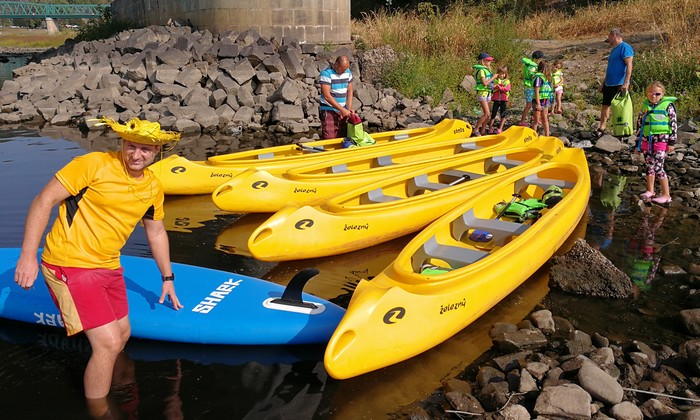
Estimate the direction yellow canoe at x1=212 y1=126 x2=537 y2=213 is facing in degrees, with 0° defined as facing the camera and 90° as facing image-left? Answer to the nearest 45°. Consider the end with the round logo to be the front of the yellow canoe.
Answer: approximately 45°

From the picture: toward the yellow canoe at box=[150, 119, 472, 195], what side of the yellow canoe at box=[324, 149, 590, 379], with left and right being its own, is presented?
right

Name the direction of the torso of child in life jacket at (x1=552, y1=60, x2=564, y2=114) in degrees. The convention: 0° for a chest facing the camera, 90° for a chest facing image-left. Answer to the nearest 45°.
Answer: approximately 45°
